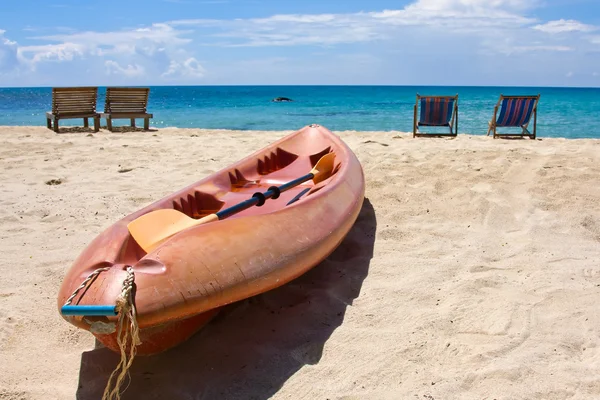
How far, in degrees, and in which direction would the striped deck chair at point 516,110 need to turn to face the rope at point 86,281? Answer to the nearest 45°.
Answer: approximately 135° to its left

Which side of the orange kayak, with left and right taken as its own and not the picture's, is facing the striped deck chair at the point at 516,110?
back

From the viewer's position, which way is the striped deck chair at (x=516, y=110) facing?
facing away from the viewer and to the left of the viewer

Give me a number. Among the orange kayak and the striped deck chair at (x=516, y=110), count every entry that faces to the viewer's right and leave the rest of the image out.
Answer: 0

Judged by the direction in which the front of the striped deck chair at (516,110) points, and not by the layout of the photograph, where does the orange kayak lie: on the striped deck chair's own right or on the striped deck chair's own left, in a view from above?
on the striped deck chair's own left

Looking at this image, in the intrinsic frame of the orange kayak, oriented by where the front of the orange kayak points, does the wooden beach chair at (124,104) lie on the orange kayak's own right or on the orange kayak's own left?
on the orange kayak's own right

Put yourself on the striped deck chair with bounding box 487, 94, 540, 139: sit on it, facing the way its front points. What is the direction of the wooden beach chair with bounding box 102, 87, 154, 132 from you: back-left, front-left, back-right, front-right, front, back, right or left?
front-left

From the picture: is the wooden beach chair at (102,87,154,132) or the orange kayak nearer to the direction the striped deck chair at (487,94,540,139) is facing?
the wooden beach chair

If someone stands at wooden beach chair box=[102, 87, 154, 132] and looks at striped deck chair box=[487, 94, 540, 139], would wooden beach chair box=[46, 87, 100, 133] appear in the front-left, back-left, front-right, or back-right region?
back-right

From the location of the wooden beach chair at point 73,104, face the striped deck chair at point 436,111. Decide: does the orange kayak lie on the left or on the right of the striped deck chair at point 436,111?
right

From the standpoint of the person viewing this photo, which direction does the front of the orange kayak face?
facing the viewer and to the left of the viewer

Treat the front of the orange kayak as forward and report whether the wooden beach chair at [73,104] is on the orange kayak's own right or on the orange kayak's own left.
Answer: on the orange kayak's own right
